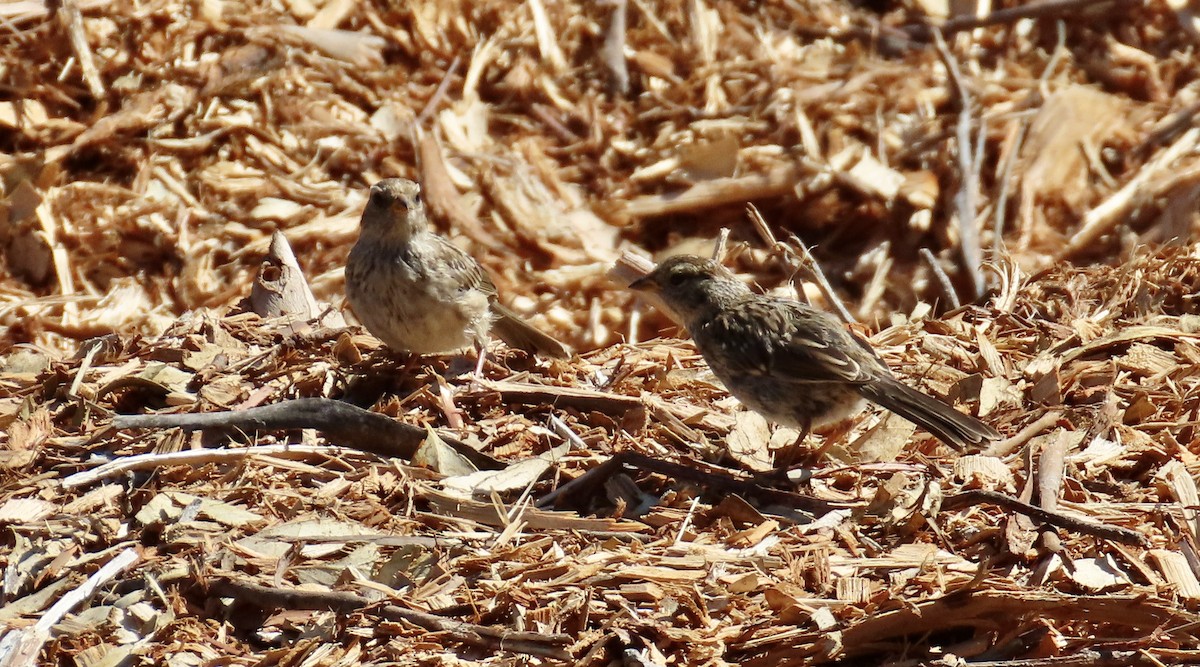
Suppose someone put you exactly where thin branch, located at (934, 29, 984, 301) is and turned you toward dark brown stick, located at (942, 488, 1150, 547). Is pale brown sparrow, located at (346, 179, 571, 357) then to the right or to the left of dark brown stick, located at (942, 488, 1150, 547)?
right

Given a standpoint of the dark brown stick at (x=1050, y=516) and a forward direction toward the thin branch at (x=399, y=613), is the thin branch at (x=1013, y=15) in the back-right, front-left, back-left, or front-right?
back-right

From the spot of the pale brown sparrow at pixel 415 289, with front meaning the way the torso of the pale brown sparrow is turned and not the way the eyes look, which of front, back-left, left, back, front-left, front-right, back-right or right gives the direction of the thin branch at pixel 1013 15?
back

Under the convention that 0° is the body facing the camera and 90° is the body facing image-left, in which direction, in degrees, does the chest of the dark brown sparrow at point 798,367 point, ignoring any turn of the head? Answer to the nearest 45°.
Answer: approximately 90°

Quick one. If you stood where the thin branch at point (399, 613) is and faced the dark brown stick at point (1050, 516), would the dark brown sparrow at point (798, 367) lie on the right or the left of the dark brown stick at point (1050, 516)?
left

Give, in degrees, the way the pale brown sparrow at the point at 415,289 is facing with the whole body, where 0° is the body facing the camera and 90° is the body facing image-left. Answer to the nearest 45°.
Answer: approximately 45°

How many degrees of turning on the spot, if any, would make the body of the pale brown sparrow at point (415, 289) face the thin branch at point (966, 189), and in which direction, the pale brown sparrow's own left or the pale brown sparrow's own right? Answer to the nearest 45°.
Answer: approximately 180°

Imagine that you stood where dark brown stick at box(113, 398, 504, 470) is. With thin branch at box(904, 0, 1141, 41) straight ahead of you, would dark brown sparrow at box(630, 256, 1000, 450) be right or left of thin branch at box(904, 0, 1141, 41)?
right

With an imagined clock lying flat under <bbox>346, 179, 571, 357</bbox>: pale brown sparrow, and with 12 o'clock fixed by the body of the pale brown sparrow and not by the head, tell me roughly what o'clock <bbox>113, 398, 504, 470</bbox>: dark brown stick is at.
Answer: The dark brown stick is roughly at 11 o'clock from the pale brown sparrow.
